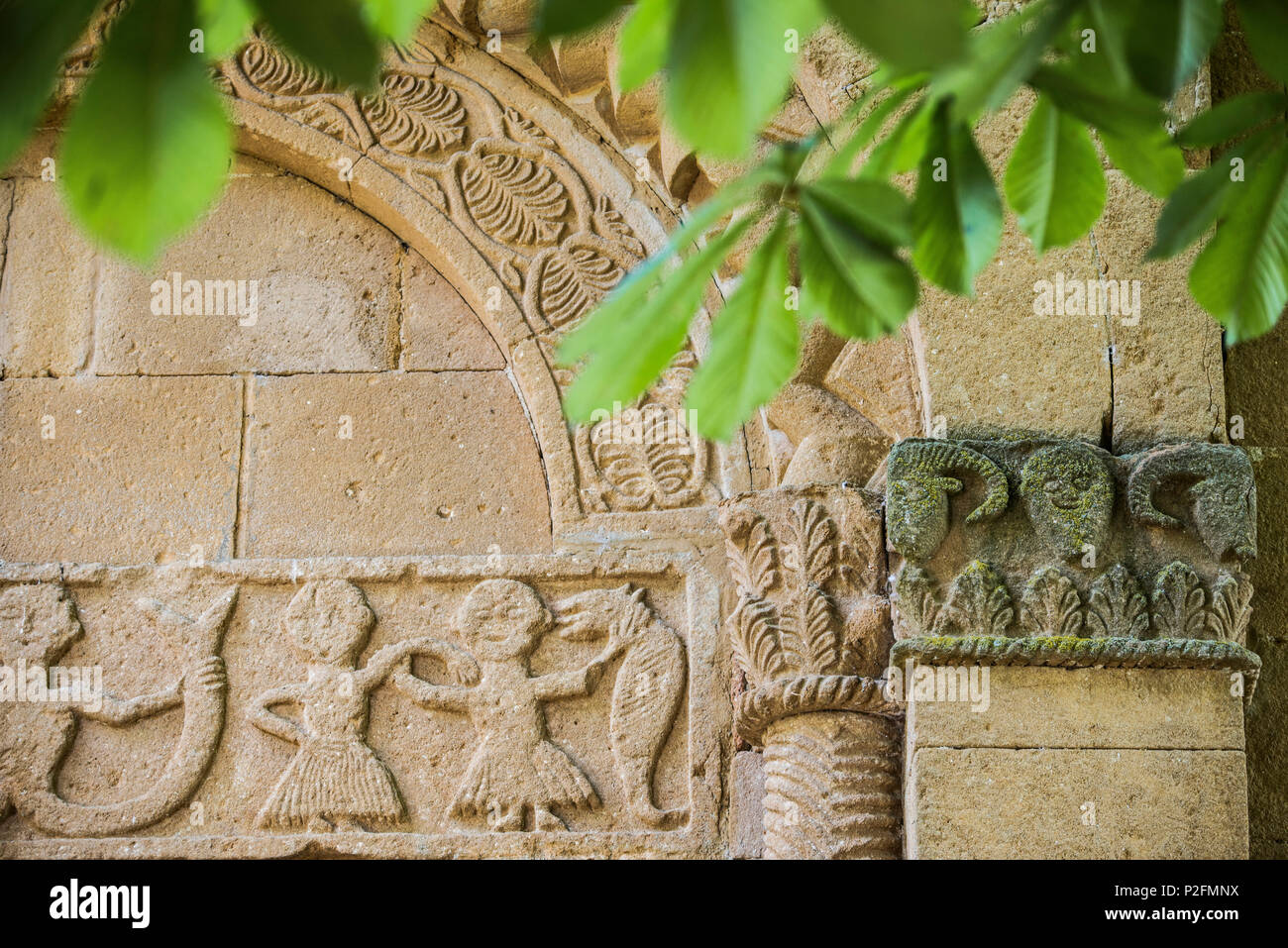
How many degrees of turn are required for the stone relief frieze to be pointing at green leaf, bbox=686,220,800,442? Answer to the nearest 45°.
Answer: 0° — it already faces it

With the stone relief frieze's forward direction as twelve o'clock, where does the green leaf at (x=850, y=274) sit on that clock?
The green leaf is roughly at 12 o'clock from the stone relief frieze.

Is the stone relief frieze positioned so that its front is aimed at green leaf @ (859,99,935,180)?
yes

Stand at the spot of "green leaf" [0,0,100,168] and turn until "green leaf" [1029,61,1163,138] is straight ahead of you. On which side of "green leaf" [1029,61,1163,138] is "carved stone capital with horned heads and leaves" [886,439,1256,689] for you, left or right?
left

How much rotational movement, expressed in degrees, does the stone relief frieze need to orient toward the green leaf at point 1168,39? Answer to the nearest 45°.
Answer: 0° — it already faces it

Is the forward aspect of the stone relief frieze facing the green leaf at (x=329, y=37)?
yes

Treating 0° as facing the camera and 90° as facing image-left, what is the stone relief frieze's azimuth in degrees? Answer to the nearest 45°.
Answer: approximately 0°

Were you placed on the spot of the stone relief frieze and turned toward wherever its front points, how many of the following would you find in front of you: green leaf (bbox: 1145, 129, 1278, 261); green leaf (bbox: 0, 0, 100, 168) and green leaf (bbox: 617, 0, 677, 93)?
3

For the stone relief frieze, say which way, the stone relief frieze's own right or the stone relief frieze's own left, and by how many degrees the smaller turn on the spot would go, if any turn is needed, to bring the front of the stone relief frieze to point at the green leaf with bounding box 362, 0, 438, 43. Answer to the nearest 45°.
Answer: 0° — it already faces it

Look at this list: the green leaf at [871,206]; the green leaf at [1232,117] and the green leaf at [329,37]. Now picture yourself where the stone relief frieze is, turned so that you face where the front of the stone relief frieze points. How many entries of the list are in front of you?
3

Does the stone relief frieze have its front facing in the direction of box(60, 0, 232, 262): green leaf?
yes

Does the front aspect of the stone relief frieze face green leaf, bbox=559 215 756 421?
yes
